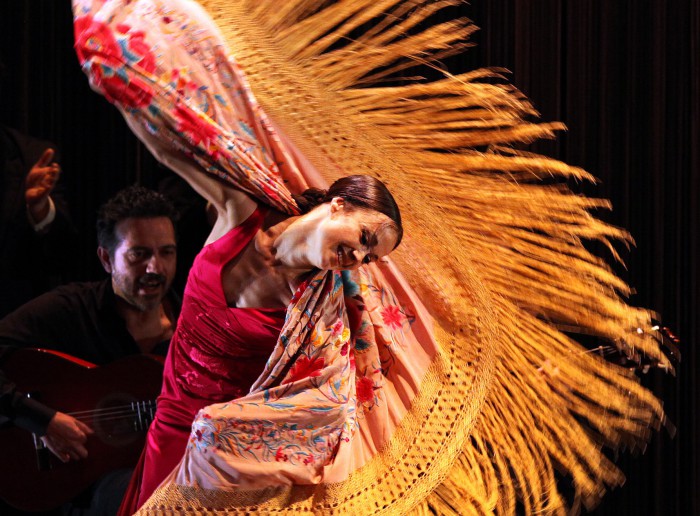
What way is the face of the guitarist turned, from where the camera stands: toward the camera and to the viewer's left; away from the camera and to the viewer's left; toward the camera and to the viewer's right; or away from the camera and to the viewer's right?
toward the camera and to the viewer's right

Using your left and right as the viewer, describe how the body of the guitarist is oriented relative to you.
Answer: facing the viewer and to the right of the viewer

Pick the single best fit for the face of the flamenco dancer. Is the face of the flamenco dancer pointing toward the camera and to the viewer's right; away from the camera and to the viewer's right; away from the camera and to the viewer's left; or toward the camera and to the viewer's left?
toward the camera and to the viewer's right

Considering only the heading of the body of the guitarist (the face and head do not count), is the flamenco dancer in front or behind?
in front
